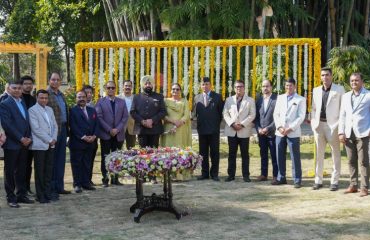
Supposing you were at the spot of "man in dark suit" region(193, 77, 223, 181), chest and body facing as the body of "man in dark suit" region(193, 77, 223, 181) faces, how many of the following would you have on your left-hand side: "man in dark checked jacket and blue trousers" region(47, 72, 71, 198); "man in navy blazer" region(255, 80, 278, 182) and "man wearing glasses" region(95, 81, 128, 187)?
1

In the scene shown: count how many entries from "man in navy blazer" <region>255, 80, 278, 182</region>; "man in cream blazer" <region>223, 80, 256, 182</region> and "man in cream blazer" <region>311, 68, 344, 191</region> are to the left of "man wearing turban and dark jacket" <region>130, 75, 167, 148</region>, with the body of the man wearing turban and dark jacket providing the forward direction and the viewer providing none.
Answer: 3

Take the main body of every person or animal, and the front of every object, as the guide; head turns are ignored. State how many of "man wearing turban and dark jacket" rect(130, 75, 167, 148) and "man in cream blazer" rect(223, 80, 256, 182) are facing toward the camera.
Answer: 2

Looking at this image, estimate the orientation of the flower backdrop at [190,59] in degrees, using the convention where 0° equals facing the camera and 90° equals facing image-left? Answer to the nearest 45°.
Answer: approximately 0°

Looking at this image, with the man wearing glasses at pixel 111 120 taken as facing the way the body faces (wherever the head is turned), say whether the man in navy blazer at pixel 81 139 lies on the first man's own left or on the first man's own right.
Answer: on the first man's own right

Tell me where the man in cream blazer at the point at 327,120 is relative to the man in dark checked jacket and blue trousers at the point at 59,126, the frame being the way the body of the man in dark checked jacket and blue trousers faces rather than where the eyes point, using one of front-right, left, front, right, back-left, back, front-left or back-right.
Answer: front-left

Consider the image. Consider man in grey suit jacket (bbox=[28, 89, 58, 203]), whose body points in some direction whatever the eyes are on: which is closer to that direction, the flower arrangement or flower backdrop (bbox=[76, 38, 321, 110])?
the flower arrangement

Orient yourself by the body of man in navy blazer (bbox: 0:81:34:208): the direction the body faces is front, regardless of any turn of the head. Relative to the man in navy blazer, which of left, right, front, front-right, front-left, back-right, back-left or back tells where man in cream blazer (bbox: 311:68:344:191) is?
front-left

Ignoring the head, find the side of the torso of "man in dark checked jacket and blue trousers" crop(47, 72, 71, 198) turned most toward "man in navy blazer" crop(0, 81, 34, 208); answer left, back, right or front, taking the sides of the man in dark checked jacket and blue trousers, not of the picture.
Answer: right

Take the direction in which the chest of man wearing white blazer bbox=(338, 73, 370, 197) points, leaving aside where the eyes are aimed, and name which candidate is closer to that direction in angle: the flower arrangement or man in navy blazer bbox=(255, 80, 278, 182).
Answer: the flower arrangement

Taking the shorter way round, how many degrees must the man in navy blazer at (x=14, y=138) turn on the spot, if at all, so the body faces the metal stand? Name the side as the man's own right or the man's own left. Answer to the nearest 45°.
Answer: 0° — they already face it

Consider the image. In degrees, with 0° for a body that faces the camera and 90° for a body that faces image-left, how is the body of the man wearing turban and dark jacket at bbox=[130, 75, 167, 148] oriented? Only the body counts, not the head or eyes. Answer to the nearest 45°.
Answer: approximately 0°

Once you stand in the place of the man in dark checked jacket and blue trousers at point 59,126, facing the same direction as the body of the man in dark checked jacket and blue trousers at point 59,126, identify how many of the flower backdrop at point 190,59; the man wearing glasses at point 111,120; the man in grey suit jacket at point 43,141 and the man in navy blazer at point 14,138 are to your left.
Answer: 2
